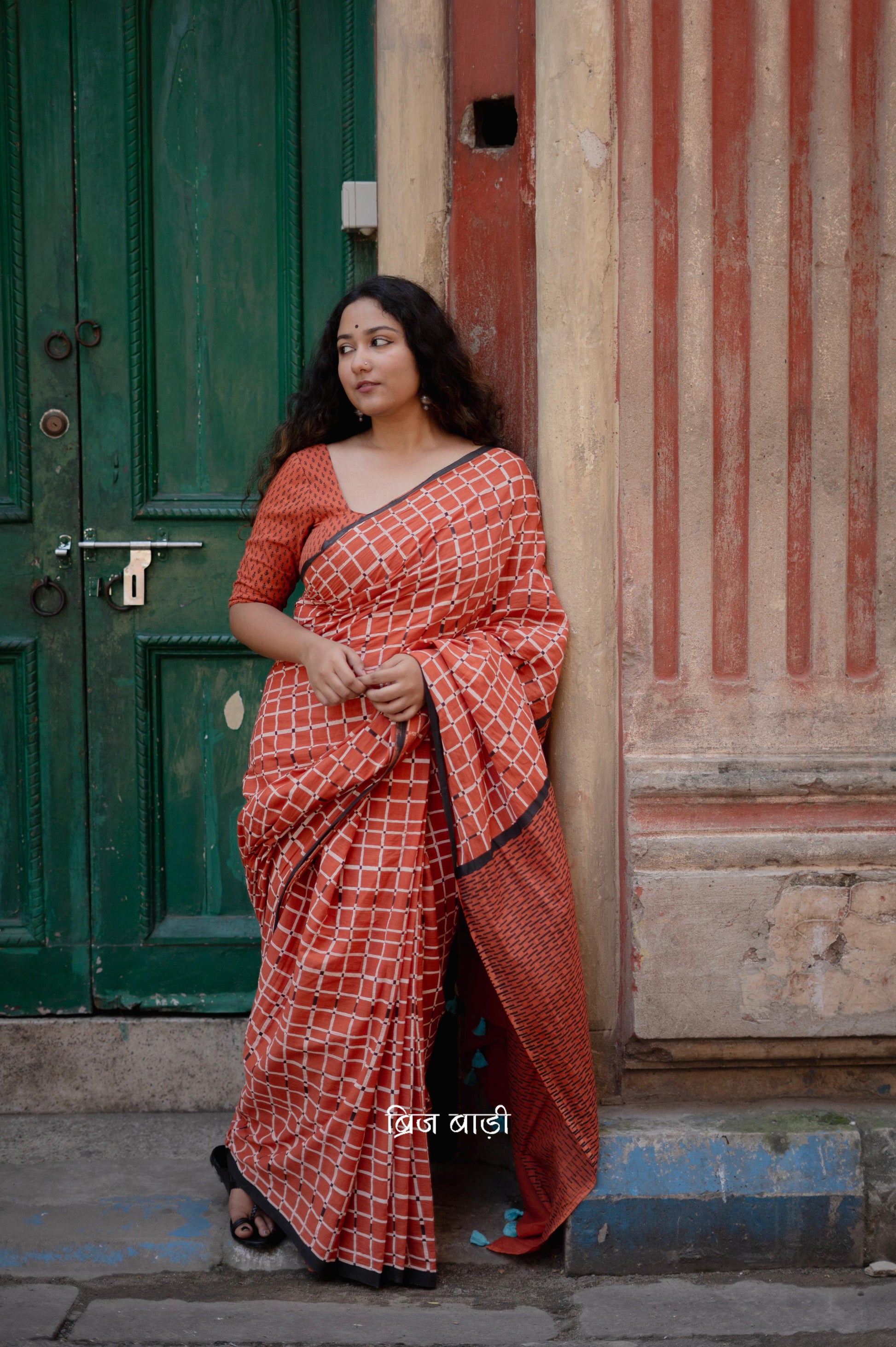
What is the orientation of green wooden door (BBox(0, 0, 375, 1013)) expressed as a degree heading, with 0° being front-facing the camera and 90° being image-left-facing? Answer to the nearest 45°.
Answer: approximately 0°

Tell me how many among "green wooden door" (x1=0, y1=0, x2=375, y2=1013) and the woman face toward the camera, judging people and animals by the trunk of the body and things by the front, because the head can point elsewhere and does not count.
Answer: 2

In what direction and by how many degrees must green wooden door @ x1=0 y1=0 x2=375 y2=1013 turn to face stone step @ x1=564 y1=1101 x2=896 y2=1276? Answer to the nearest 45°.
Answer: approximately 45° to its left

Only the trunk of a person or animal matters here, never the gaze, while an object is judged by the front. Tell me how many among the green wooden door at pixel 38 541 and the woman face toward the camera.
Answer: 2

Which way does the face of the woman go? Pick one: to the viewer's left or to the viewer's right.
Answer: to the viewer's left

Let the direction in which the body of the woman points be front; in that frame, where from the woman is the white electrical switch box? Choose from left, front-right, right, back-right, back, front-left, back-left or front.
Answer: back
